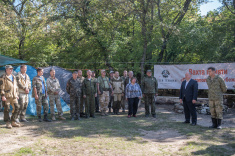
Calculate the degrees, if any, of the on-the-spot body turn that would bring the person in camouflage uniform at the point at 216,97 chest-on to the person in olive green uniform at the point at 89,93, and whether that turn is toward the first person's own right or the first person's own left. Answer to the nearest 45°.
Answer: approximately 45° to the first person's own right

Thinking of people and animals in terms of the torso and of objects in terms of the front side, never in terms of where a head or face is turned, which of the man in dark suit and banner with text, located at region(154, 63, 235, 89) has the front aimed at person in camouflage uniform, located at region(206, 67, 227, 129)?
the banner with text

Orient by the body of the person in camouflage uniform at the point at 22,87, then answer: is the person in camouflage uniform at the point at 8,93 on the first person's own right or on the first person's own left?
on the first person's own right

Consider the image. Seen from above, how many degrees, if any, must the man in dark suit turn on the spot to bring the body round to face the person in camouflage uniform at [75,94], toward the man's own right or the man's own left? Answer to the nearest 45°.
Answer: approximately 45° to the man's own right

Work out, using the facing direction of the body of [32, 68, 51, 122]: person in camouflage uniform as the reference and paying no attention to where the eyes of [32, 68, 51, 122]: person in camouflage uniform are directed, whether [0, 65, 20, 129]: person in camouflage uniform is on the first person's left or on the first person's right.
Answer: on the first person's right

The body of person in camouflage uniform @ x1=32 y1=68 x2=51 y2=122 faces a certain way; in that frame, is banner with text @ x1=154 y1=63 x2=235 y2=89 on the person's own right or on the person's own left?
on the person's own left

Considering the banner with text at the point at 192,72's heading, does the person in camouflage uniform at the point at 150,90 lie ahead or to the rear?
ahead

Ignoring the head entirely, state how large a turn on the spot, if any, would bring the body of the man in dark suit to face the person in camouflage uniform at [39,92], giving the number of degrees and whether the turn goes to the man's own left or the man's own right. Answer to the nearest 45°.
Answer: approximately 45° to the man's own right

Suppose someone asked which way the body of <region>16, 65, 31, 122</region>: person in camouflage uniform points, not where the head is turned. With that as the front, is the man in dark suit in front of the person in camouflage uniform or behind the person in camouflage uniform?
in front

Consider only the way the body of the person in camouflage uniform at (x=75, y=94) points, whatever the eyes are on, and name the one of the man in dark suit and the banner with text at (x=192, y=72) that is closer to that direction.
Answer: the man in dark suit

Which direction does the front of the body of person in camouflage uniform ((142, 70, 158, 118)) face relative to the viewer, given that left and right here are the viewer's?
facing the viewer

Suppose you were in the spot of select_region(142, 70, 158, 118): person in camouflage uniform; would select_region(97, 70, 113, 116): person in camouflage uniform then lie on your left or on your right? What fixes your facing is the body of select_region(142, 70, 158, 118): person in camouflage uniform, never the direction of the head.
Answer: on your right

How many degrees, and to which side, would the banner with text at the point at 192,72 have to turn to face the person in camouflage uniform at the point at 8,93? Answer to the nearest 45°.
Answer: approximately 45° to its right

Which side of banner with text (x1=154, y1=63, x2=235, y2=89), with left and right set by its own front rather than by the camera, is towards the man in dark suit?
front

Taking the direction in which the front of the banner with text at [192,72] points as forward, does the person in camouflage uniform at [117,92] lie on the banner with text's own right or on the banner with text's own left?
on the banner with text's own right

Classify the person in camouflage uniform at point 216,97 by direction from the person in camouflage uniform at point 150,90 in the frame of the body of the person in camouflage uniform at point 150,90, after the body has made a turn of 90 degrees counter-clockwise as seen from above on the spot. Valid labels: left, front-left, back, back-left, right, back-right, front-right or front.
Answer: front-right
